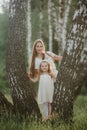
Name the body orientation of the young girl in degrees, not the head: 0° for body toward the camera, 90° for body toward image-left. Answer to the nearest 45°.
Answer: approximately 0°
